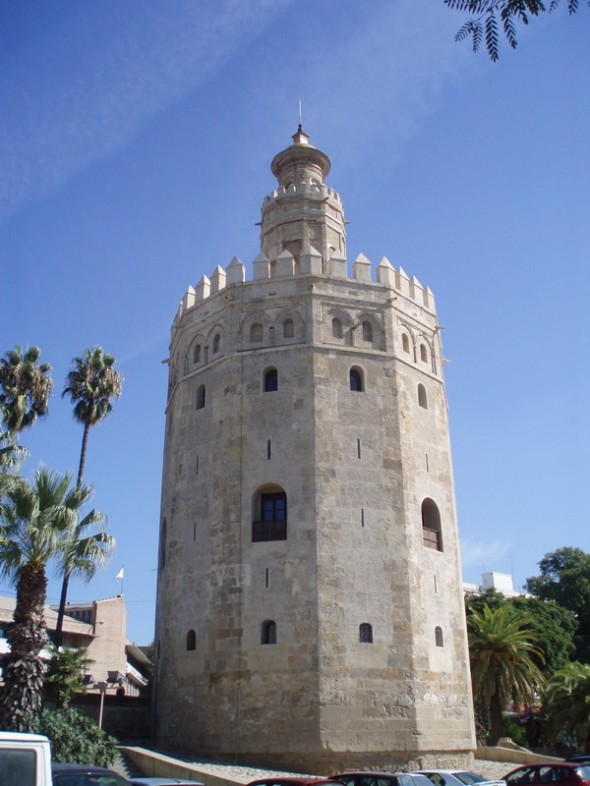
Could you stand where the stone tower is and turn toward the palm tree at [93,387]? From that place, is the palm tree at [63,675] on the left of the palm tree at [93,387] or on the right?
left
